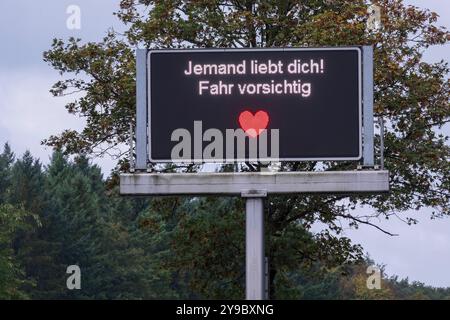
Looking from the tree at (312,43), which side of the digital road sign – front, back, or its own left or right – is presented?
back

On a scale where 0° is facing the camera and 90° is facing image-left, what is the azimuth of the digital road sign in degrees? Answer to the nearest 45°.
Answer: approximately 0°
